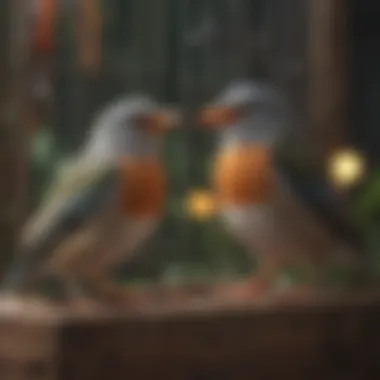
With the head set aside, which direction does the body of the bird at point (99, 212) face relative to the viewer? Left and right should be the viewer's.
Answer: facing to the right of the viewer
